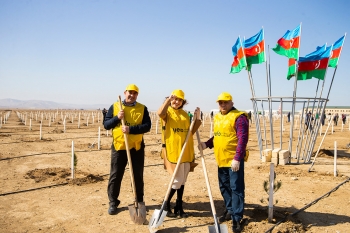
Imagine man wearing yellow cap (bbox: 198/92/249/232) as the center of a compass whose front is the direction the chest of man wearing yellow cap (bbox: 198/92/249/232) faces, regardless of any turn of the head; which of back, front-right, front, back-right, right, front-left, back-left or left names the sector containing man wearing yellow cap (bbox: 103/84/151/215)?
front-right

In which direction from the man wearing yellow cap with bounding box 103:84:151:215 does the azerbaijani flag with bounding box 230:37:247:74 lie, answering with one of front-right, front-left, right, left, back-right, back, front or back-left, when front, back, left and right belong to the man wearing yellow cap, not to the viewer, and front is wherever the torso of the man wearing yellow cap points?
back-left

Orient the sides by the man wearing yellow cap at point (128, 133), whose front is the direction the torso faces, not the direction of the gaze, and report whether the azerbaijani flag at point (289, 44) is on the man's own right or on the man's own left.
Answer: on the man's own left

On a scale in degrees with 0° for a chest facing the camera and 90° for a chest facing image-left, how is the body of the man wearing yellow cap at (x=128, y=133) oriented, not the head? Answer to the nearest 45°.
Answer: approximately 0°

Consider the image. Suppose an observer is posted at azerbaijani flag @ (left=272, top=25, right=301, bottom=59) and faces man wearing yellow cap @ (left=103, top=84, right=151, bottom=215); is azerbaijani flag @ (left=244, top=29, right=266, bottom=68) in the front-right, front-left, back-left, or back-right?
front-right

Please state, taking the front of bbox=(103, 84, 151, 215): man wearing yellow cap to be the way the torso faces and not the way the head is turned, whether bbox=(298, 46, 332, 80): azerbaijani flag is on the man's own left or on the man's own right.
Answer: on the man's own left

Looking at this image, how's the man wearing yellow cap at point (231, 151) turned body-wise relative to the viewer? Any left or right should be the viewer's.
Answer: facing the viewer and to the left of the viewer

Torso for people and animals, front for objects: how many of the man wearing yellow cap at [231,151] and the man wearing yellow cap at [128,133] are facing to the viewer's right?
0

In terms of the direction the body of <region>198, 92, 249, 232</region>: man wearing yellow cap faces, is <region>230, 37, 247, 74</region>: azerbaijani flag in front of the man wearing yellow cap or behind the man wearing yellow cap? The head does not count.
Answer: behind

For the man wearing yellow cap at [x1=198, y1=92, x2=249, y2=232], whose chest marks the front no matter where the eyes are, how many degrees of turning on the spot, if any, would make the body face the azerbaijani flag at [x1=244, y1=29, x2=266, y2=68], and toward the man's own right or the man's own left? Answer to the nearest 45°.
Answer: approximately 135° to the man's own right

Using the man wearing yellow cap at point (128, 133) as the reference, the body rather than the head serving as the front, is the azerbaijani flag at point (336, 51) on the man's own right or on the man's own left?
on the man's own left

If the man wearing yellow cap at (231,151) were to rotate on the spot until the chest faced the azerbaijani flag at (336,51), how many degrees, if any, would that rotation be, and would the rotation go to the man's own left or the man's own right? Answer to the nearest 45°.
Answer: approximately 180°

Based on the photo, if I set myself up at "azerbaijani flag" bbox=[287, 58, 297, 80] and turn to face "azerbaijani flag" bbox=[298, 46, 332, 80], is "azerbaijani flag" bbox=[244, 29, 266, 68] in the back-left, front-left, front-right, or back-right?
back-right

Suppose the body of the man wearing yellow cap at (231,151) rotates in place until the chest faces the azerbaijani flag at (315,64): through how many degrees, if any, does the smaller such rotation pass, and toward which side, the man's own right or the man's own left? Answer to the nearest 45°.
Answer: approximately 180°
